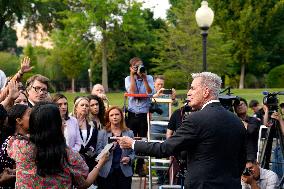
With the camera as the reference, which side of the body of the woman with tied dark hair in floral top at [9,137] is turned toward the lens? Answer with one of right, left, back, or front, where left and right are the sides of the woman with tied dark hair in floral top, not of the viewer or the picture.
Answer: right

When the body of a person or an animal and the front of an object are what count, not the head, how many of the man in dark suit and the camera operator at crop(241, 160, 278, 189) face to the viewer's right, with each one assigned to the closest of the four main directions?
0

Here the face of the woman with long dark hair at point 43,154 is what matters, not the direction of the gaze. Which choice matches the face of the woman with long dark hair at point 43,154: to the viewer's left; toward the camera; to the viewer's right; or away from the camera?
away from the camera

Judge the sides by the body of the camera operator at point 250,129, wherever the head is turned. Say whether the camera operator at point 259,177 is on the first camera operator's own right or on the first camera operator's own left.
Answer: on the first camera operator's own left

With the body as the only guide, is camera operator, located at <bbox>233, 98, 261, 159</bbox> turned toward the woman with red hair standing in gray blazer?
yes

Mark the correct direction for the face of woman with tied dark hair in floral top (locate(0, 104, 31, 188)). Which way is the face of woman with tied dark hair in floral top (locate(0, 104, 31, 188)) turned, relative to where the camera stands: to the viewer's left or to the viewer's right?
to the viewer's right

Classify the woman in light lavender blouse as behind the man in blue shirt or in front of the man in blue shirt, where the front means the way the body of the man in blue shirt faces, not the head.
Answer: in front

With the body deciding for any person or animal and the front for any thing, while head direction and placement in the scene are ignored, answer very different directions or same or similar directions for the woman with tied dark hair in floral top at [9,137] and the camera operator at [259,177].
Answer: very different directions

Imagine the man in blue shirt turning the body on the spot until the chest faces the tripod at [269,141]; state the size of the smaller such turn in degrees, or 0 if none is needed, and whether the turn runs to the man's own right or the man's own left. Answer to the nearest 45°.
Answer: approximately 45° to the man's own left
